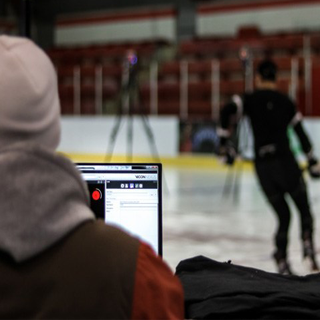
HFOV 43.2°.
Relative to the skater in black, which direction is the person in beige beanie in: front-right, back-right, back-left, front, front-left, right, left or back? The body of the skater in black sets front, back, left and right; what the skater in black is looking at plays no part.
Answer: back

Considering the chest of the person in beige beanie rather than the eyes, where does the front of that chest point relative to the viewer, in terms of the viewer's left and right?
facing away from the viewer

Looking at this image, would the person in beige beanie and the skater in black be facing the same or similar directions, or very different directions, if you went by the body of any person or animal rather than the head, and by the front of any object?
same or similar directions

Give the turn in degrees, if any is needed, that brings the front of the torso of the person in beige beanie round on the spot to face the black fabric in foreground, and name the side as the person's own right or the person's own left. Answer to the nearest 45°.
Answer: approximately 45° to the person's own right

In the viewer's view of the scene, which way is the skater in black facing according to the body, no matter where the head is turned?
away from the camera

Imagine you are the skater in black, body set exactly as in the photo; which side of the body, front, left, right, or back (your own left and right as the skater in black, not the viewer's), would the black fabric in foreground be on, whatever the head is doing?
back

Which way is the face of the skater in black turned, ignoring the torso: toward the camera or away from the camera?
away from the camera

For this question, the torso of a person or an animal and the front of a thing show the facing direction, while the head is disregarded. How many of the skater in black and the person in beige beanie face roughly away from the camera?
2
